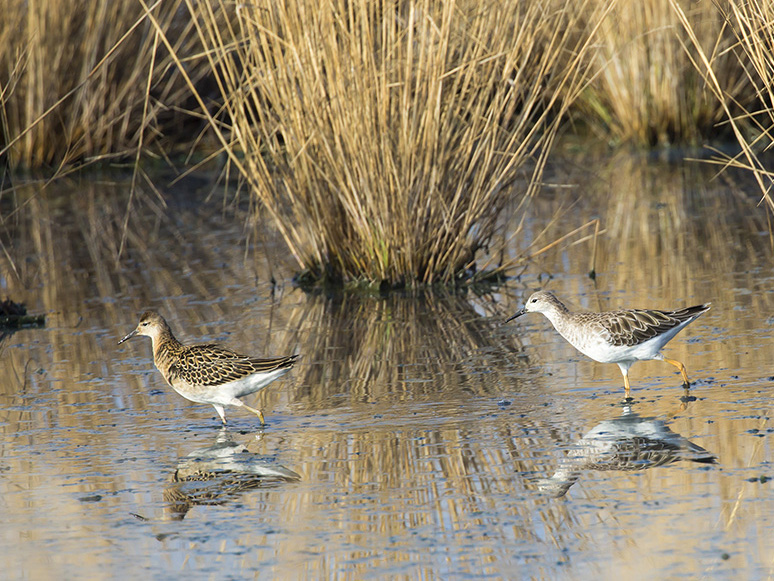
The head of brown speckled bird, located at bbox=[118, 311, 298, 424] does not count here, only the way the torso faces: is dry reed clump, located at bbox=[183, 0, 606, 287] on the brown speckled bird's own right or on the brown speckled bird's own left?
on the brown speckled bird's own right

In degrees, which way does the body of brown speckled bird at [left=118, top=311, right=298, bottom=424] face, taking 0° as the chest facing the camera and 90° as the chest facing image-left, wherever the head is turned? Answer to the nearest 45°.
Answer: approximately 90°
